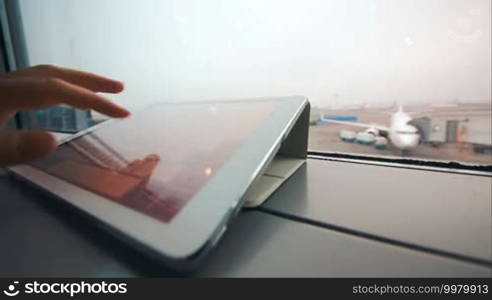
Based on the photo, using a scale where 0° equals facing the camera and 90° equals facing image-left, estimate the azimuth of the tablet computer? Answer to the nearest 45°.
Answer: approximately 45°

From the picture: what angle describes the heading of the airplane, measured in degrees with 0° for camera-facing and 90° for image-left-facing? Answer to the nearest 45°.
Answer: approximately 0°

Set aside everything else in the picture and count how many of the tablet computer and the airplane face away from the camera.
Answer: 0
